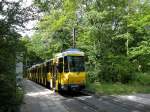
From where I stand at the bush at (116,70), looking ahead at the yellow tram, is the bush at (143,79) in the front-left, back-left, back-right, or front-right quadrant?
back-left

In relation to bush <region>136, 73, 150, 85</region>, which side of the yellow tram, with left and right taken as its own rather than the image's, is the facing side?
left

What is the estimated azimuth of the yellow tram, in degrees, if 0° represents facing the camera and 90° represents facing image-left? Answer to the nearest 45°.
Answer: approximately 315°

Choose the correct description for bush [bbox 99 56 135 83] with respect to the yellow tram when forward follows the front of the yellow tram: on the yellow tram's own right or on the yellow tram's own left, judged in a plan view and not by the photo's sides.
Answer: on the yellow tram's own left
